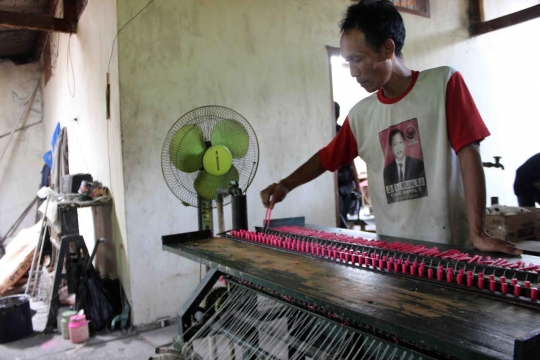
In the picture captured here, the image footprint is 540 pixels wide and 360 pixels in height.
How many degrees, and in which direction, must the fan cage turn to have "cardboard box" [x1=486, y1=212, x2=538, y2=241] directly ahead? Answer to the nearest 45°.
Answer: approximately 90° to its left

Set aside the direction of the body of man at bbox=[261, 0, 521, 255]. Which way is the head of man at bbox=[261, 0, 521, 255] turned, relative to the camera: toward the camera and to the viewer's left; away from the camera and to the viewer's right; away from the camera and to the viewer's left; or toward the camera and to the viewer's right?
toward the camera and to the viewer's left

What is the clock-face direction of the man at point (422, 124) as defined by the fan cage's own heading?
The man is roughly at 10 o'clock from the fan cage.

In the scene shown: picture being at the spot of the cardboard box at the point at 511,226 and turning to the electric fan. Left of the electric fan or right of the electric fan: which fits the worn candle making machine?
left

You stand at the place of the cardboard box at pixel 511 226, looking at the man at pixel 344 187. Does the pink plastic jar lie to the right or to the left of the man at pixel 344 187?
left

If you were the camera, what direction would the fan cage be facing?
facing the viewer

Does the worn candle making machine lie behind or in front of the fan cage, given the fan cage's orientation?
in front

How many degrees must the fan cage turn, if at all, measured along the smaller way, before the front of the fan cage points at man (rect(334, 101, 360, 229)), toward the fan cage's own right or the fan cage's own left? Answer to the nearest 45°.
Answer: approximately 135° to the fan cage's own left
